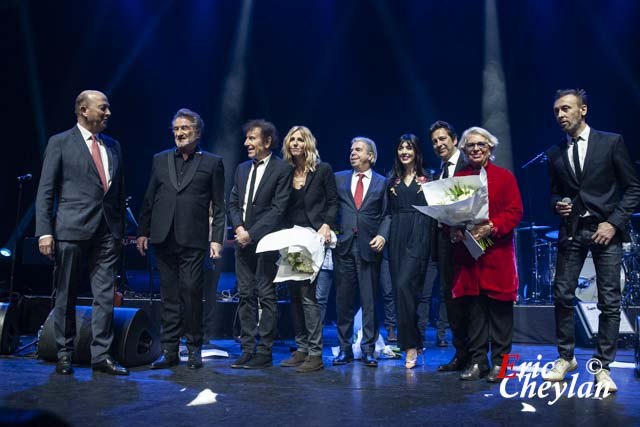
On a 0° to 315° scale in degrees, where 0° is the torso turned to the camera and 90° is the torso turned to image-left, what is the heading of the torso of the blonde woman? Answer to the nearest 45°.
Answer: approximately 45°

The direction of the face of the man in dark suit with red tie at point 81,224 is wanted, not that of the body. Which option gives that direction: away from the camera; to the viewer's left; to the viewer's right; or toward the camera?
to the viewer's right

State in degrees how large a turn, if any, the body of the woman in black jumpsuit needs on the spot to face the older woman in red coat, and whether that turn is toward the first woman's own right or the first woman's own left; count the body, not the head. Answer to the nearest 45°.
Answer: approximately 45° to the first woman's own left

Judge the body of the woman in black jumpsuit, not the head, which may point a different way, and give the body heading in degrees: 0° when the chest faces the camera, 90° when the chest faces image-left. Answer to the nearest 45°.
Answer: approximately 0°

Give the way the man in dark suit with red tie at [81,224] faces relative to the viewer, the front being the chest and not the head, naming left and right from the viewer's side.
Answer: facing the viewer and to the right of the viewer

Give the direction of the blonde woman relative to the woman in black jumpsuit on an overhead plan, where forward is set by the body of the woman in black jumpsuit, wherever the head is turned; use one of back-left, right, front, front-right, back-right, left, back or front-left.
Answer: right

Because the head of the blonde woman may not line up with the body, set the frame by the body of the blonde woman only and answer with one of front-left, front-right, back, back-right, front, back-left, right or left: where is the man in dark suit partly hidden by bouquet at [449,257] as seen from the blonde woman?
back-left

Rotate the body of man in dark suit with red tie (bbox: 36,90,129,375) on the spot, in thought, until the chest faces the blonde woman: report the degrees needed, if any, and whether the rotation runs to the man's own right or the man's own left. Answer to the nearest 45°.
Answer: approximately 45° to the man's own left
